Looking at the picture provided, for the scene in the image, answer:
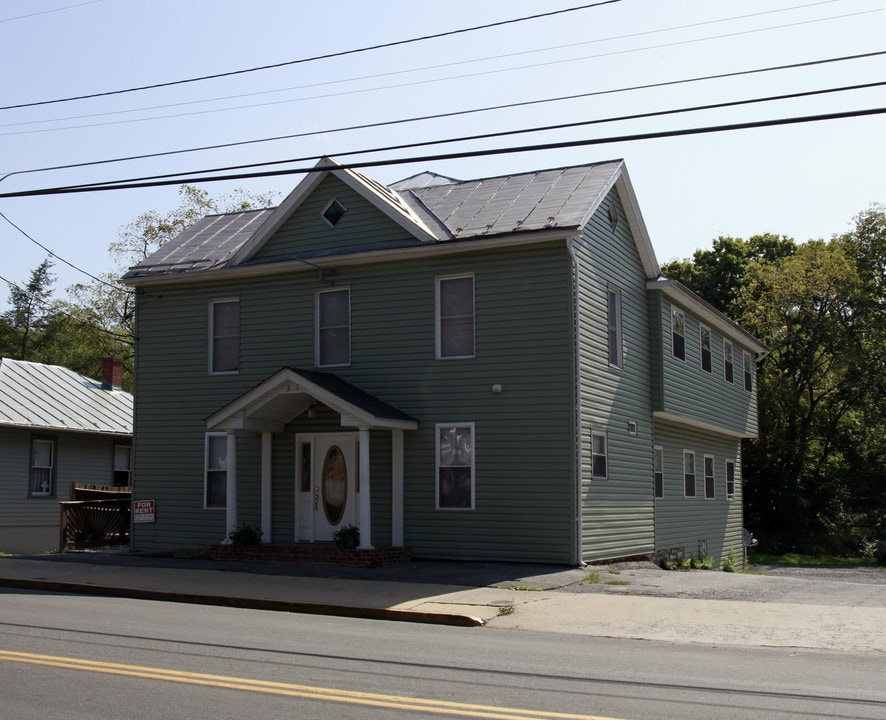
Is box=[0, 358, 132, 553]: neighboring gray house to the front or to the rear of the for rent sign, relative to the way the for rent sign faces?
to the rear

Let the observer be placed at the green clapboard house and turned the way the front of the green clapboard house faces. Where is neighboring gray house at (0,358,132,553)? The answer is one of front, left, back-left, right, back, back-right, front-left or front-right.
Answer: right

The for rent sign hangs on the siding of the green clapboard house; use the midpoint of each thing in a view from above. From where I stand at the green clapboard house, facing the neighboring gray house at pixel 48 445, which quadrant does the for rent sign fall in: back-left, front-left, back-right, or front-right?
front-left

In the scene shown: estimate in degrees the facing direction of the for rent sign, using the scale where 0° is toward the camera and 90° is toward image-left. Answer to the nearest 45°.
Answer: approximately 0°

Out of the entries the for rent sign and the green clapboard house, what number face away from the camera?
0

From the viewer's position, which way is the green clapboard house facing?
facing the viewer and to the left of the viewer

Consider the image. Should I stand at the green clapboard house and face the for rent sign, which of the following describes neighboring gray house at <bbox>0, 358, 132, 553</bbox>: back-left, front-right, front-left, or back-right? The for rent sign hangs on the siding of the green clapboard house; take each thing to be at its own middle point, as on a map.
front-right
